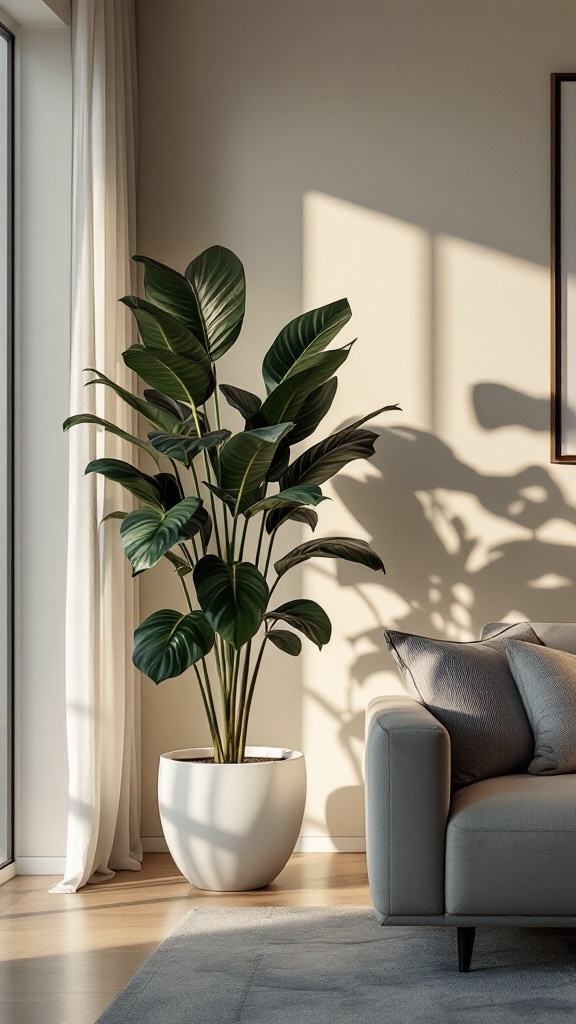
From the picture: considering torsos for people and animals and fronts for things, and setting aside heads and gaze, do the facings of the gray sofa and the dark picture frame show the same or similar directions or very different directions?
same or similar directions

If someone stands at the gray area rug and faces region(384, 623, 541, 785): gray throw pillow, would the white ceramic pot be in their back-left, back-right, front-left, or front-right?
front-left

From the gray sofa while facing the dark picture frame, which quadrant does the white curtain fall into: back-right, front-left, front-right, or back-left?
front-left

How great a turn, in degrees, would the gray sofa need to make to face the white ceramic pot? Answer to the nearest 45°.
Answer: approximately 135° to its right

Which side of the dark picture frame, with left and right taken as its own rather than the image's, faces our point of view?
front

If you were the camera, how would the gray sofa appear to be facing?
facing the viewer

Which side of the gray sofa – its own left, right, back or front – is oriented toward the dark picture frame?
back

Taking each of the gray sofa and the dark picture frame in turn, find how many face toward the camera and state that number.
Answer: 2

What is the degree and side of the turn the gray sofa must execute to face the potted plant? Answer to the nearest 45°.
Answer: approximately 135° to its right
